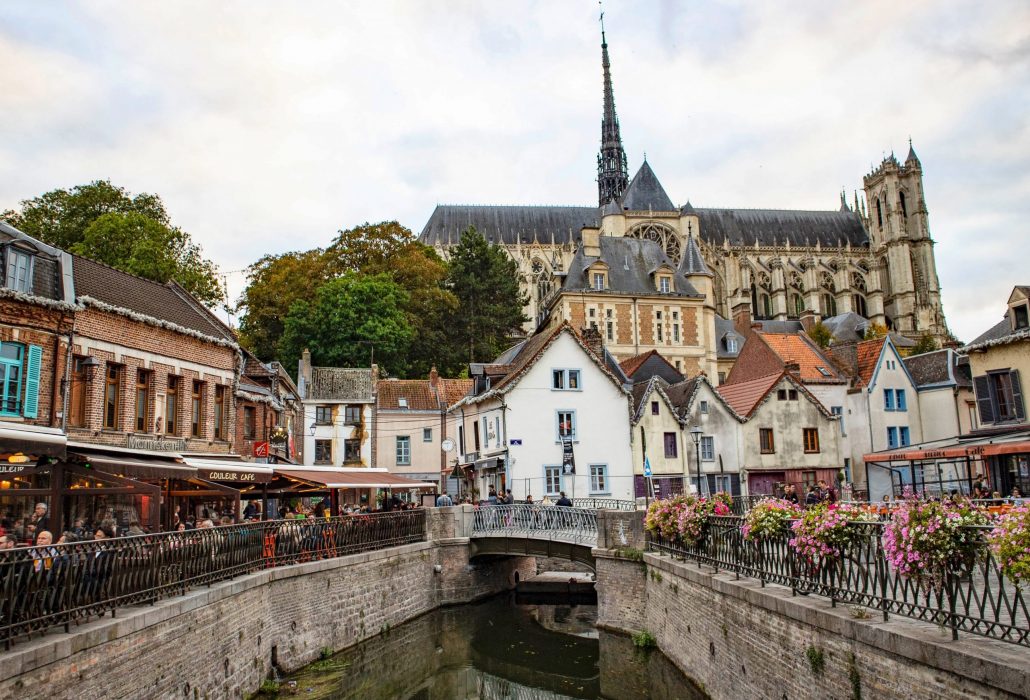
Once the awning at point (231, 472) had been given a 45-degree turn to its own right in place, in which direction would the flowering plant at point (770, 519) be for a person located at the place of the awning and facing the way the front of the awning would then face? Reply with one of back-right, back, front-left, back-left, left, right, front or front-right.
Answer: front-left

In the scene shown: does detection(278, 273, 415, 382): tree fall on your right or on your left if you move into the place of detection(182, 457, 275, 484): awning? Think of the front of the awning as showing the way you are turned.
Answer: on your left

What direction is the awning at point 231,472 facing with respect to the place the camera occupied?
facing the viewer and to the right of the viewer

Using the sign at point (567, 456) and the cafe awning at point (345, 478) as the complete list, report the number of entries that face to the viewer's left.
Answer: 0

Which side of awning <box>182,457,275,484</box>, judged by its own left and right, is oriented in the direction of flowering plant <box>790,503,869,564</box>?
front

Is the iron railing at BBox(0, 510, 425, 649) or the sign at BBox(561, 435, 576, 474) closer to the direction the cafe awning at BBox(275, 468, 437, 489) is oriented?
the iron railing

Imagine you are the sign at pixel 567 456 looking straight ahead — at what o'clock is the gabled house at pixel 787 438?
The gabled house is roughly at 8 o'clock from the sign.

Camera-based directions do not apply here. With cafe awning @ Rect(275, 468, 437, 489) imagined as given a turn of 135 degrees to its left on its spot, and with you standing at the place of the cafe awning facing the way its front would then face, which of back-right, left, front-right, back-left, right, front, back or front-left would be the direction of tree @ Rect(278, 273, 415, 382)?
front

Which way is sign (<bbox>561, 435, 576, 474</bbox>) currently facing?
toward the camera

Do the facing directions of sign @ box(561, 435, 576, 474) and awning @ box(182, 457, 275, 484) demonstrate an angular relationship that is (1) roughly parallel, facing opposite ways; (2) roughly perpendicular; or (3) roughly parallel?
roughly perpendicular

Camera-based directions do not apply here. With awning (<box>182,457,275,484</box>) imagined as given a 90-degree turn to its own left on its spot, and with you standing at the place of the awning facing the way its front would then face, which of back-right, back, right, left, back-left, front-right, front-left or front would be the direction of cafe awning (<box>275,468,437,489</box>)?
front

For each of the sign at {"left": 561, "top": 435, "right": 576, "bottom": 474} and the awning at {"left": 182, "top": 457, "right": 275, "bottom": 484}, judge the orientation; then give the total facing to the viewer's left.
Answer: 0

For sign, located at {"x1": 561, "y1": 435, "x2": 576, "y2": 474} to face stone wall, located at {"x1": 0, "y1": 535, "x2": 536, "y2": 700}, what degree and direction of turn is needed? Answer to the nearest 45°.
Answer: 0° — it already faces it
